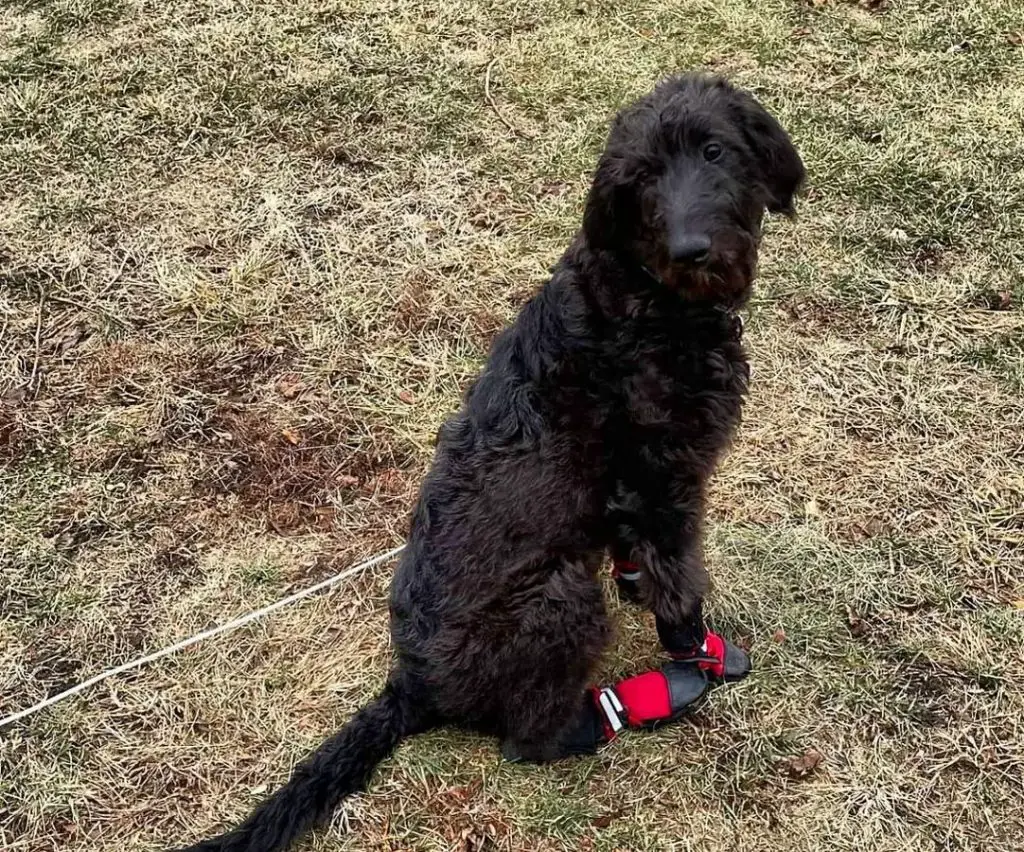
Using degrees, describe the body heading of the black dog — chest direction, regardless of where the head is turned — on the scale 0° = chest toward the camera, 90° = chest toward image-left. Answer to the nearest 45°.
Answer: approximately 270°

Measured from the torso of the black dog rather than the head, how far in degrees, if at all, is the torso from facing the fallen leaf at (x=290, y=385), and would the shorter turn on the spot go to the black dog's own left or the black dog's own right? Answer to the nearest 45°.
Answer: approximately 135° to the black dog's own left
